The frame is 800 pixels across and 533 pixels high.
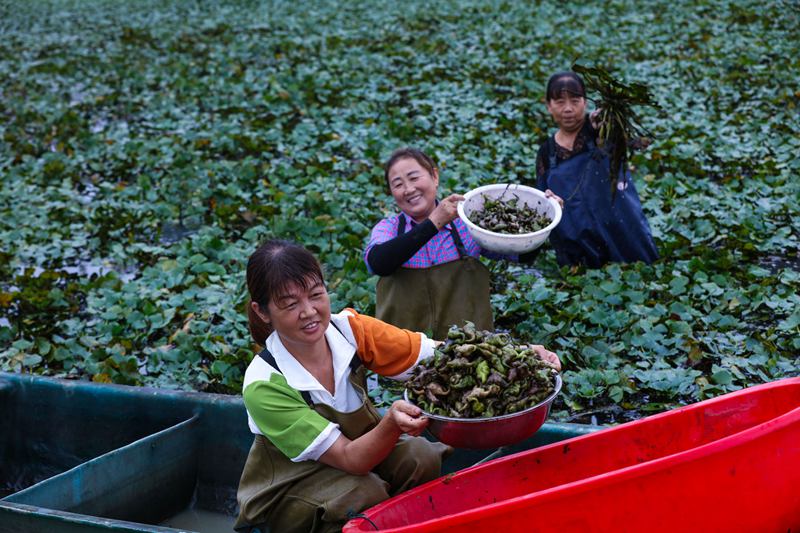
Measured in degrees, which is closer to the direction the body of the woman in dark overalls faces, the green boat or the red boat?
the red boat

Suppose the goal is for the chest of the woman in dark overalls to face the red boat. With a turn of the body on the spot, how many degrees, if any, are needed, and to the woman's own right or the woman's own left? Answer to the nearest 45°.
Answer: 0° — they already face it

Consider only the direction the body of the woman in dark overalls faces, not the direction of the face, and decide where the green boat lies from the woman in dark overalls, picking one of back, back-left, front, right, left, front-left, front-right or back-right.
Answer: front-right

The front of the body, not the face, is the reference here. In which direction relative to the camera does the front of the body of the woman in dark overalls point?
toward the camera
